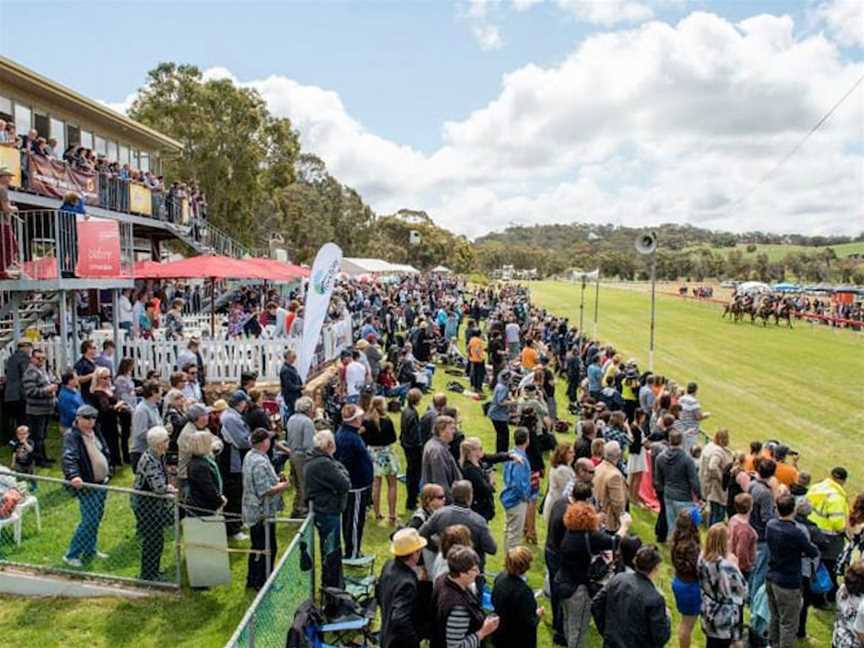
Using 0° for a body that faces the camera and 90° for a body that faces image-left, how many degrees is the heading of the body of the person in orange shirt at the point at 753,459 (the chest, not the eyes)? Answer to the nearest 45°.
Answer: approximately 225°

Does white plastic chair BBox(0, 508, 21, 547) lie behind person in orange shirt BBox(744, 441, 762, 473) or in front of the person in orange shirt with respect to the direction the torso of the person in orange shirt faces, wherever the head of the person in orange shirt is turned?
behind

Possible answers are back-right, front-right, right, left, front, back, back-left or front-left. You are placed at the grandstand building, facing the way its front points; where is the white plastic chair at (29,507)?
front-right

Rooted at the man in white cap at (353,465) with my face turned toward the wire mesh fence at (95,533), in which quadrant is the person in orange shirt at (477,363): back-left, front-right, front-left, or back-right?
back-right

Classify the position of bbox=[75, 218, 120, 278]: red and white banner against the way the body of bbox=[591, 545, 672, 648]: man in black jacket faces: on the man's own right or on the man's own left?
on the man's own left

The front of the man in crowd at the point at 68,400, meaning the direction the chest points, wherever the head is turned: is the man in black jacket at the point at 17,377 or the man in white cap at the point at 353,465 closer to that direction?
the man in white cap

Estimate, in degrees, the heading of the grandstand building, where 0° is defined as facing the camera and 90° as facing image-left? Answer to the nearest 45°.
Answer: approximately 315°

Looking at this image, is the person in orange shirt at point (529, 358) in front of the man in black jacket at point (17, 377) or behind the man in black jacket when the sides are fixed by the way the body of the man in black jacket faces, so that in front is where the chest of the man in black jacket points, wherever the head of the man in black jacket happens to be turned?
in front

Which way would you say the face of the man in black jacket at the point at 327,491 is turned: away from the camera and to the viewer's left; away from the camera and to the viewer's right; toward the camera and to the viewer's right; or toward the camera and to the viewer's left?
away from the camera and to the viewer's right

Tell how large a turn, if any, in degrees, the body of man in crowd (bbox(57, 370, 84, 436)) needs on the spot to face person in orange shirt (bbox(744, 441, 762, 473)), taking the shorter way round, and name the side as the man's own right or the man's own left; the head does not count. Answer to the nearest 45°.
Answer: approximately 45° to the man's own right

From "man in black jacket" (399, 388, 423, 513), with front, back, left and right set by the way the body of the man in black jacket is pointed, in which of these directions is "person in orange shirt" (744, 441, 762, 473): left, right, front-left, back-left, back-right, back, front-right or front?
front

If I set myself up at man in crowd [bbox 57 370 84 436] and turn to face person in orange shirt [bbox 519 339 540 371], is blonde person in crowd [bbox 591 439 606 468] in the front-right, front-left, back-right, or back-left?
front-right

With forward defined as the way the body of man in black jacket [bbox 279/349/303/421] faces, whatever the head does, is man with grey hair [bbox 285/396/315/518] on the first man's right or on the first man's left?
on the first man's right

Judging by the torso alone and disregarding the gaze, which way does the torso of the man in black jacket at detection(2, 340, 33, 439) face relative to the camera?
to the viewer's right

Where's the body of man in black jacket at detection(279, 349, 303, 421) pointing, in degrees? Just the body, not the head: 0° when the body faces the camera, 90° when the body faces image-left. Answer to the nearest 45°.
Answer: approximately 270°

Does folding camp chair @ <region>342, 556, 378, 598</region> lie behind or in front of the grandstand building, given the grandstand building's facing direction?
in front
